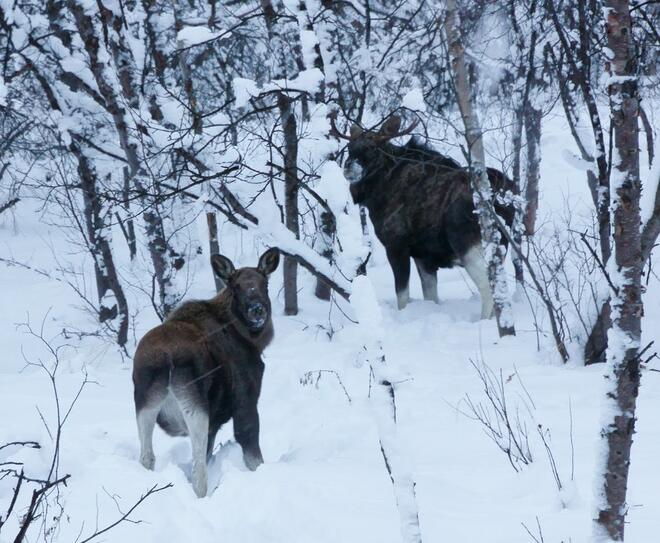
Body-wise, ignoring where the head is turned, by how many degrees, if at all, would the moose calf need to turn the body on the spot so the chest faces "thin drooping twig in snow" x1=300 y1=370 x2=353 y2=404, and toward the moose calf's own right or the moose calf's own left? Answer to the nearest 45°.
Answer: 0° — it already faces it

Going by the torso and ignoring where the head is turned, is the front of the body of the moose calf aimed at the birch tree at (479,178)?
yes

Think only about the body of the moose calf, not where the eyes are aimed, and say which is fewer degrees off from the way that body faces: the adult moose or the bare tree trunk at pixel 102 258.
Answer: the adult moose

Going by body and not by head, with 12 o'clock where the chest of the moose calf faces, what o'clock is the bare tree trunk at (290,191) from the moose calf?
The bare tree trunk is roughly at 11 o'clock from the moose calf.

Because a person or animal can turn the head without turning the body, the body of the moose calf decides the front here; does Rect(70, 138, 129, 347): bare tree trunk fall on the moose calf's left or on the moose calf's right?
on the moose calf's left

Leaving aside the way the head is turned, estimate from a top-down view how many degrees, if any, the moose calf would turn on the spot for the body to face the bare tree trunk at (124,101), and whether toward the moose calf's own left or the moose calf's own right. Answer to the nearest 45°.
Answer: approximately 45° to the moose calf's own left

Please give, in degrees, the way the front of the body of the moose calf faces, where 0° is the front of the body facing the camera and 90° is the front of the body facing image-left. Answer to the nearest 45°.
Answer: approximately 225°

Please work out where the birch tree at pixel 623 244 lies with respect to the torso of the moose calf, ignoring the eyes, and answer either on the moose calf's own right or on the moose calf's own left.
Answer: on the moose calf's own right
